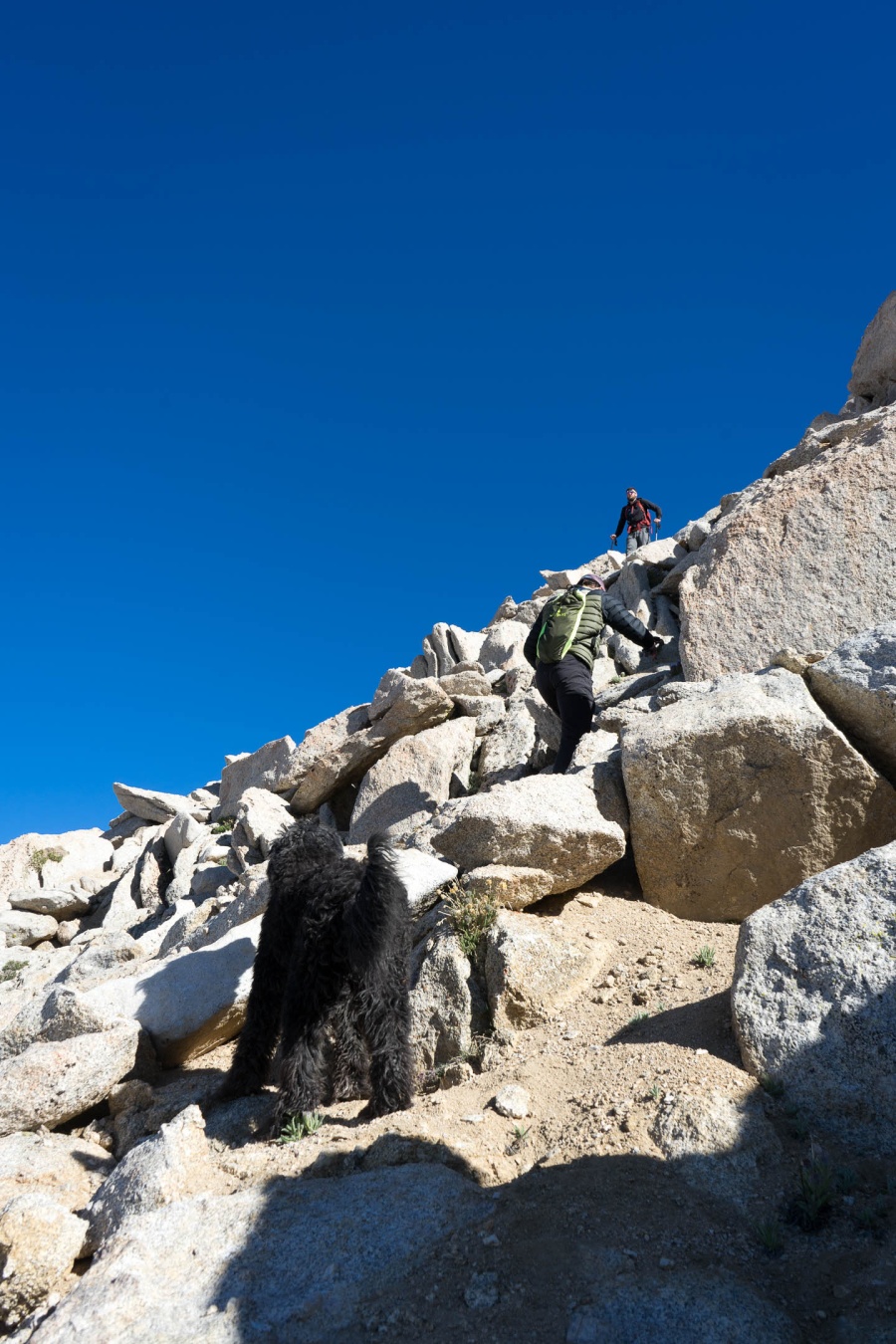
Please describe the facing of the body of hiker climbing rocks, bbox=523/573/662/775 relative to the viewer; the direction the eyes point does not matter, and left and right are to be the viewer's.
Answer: facing away from the viewer and to the right of the viewer

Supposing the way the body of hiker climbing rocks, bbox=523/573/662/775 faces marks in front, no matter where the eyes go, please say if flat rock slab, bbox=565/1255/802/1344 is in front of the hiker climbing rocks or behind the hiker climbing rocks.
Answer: behind

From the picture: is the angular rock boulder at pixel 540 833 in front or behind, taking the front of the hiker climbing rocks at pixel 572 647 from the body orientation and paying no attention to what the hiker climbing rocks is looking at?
behind

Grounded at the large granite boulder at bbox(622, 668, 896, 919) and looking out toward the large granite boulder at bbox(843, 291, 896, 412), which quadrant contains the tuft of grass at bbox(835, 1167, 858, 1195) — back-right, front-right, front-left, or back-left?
back-right

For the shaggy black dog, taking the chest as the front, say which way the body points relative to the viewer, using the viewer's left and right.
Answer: facing away from the viewer and to the left of the viewer
